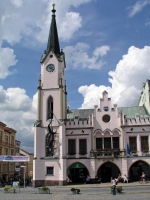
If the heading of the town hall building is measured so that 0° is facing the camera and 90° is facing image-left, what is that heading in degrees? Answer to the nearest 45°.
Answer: approximately 0°
